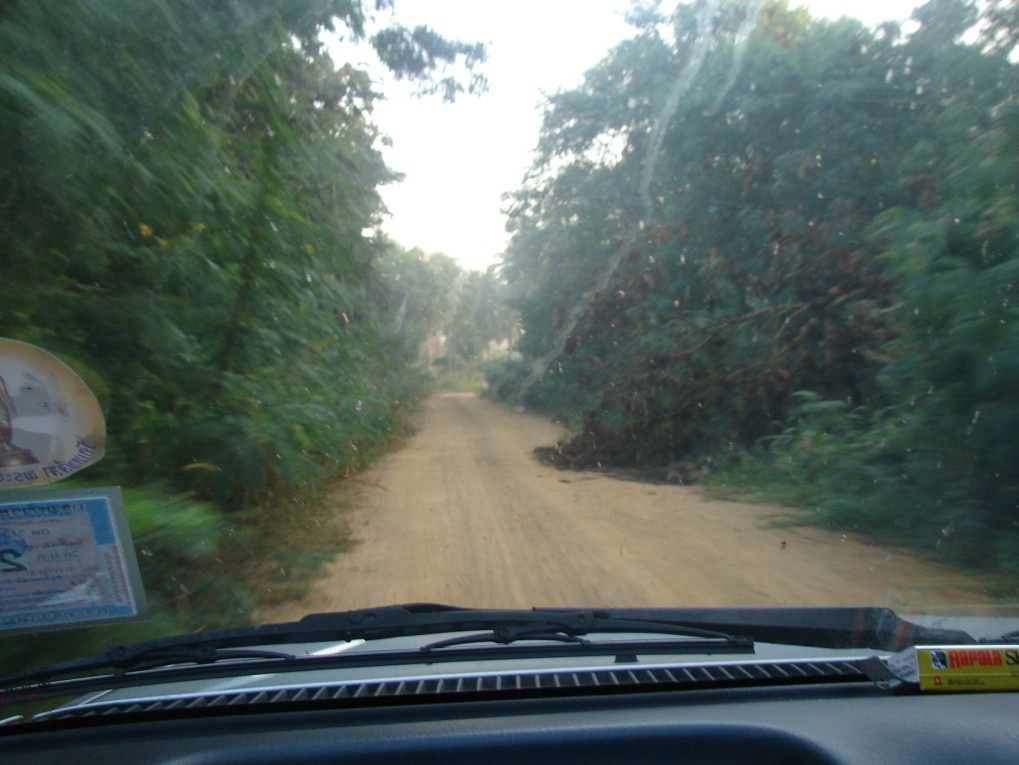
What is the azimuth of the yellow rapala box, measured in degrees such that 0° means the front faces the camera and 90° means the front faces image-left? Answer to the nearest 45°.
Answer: approximately 0°

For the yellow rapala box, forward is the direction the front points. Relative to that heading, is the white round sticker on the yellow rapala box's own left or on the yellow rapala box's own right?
on the yellow rapala box's own right
